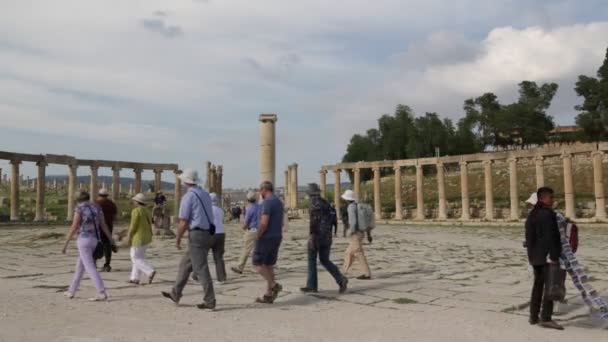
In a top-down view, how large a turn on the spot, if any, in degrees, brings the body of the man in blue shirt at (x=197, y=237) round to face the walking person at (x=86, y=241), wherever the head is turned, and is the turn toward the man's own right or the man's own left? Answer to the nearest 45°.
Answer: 0° — they already face them

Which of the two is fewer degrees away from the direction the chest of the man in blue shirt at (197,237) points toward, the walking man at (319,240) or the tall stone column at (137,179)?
the tall stone column

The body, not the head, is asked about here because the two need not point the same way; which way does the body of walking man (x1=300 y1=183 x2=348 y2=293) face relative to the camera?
to the viewer's left

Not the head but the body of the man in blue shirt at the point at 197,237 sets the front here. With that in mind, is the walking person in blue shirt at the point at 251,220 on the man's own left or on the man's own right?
on the man's own right

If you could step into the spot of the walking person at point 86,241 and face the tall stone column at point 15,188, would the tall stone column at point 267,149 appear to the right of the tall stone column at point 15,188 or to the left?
right

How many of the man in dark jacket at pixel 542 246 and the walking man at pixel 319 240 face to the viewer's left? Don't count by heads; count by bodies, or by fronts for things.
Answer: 1

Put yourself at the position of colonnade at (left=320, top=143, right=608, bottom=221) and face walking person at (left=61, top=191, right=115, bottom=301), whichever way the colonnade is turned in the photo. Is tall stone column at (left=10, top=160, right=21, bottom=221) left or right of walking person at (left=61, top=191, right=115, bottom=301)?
right
